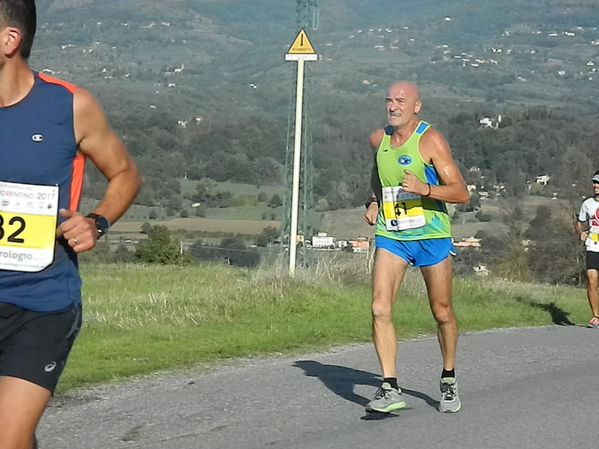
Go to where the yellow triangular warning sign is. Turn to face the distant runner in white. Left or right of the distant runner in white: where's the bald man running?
right

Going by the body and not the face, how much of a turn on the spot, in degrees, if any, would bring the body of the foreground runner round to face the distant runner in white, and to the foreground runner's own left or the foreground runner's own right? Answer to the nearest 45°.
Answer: approximately 180°

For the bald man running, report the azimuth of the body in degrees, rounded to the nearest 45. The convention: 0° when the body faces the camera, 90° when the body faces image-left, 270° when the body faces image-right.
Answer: approximately 45°

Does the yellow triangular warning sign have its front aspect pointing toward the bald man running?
yes

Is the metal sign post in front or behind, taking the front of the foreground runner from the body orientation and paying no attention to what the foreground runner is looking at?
behind

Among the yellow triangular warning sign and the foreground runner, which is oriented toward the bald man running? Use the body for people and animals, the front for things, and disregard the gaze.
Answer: the yellow triangular warning sign

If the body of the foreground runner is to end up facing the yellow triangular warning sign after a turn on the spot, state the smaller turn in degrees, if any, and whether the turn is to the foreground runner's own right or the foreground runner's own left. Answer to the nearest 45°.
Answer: approximately 135° to the foreground runner's own right

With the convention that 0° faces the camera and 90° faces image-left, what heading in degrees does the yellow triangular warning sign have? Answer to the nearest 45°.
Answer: approximately 0°

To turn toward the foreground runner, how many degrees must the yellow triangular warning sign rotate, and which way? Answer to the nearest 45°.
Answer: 0° — it already faces them

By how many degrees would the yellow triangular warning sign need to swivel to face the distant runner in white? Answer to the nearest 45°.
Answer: approximately 45° to its left
